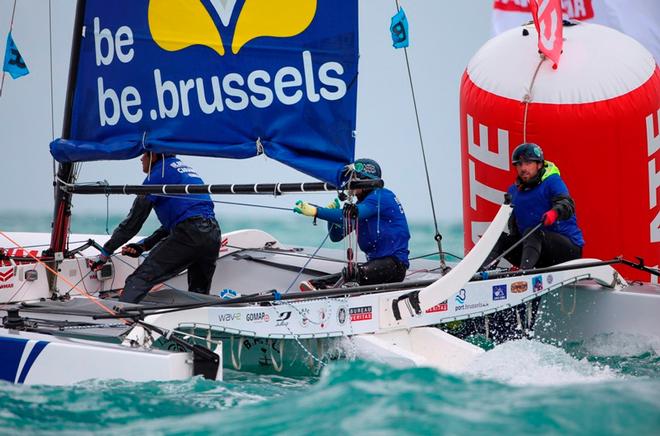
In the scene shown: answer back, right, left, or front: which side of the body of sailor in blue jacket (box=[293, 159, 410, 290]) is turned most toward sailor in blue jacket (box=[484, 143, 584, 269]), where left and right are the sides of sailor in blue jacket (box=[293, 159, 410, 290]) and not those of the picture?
back

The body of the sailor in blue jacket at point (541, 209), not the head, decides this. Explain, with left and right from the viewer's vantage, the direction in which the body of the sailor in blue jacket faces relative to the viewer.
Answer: facing the viewer and to the left of the viewer

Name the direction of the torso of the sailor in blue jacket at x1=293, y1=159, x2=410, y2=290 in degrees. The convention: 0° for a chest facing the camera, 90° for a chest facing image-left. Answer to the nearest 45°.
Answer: approximately 90°

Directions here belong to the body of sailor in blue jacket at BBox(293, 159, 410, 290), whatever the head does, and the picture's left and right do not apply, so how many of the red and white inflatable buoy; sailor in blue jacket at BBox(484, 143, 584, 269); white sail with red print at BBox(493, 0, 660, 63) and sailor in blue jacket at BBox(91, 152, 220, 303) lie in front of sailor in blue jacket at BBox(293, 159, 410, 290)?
1

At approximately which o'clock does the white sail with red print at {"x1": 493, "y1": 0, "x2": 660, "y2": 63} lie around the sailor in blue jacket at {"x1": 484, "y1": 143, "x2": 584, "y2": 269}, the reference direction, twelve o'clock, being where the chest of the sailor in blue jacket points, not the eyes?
The white sail with red print is roughly at 5 o'clock from the sailor in blue jacket.

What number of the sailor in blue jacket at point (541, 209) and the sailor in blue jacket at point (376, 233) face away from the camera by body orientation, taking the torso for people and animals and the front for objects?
0

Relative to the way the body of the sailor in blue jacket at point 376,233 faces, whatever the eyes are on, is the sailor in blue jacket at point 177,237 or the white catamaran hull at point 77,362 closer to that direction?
the sailor in blue jacket
